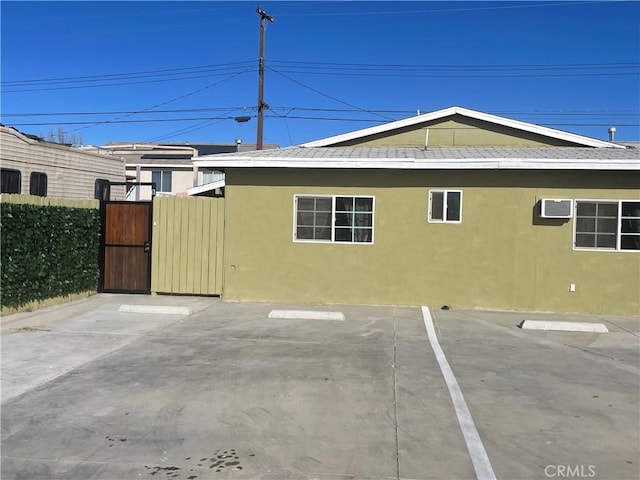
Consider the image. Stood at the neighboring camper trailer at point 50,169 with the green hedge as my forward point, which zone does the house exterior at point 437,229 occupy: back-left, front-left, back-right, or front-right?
front-left

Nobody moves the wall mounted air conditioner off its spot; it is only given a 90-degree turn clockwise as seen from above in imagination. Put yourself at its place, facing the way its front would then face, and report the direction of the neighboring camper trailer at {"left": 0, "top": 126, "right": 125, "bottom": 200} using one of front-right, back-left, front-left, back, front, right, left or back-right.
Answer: front

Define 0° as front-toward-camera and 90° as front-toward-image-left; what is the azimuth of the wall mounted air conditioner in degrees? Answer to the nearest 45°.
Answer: approximately 0°

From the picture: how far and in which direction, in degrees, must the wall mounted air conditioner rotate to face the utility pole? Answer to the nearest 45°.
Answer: approximately 135° to its right

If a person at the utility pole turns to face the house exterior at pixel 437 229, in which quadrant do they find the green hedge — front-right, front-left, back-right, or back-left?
front-right

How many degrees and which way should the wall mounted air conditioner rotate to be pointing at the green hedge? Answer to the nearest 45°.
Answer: approximately 45° to its right

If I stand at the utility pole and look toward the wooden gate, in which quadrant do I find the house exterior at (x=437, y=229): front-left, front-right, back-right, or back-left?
front-left

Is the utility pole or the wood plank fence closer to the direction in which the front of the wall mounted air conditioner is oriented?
the wood plank fence

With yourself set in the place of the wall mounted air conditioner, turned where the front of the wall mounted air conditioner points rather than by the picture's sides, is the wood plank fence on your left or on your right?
on your right

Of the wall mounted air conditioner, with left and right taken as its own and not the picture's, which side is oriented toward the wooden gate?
right
